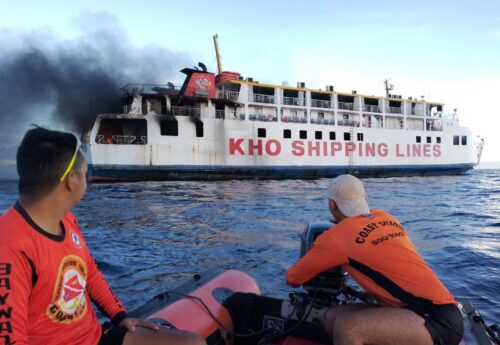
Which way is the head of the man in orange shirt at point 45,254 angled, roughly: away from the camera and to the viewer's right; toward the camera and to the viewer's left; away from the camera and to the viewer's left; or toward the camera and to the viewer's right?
away from the camera and to the viewer's right

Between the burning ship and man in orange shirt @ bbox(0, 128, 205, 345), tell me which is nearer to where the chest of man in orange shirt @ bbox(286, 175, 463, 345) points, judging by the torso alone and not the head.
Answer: the burning ship

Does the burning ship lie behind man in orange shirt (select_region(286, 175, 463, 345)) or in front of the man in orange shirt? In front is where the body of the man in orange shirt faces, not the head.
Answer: in front

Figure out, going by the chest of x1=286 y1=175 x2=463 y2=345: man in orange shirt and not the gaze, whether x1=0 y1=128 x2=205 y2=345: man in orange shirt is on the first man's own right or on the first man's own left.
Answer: on the first man's own left

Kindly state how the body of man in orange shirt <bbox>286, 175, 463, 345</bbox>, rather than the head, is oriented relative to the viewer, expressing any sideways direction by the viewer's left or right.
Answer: facing away from the viewer and to the left of the viewer
